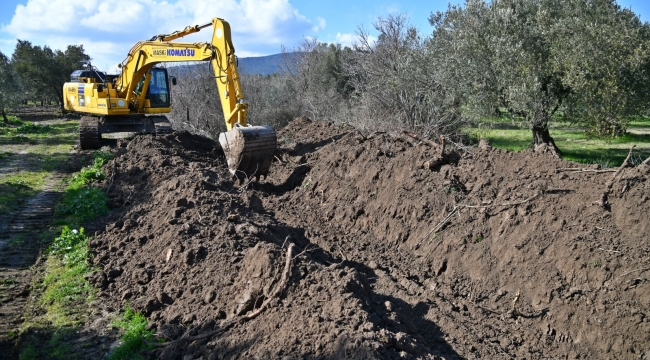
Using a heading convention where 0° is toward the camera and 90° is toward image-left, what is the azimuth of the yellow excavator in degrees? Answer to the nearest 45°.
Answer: approximately 315°

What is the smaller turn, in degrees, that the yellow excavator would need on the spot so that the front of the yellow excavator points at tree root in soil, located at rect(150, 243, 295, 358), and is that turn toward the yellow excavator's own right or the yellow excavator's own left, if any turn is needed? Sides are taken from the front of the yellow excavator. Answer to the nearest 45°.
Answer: approximately 45° to the yellow excavator's own right

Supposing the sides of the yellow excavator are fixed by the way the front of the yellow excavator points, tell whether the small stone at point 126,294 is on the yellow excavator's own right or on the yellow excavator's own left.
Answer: on the yellow excavator's own right

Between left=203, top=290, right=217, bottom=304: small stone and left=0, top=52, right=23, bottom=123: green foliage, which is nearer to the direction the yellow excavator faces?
the small stone

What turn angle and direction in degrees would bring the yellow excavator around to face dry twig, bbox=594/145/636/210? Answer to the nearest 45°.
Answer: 0° — it already faces it

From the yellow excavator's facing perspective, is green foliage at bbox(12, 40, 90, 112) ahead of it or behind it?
behind

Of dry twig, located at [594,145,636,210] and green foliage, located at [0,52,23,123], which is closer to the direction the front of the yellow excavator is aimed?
the dry twig

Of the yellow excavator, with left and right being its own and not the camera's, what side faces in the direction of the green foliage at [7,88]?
back

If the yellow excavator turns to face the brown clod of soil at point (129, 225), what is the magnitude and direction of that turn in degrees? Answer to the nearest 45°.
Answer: approximately 45° to its right

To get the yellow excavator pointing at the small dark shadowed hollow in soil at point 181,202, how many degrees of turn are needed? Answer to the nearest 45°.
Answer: approximately 45° to its right
